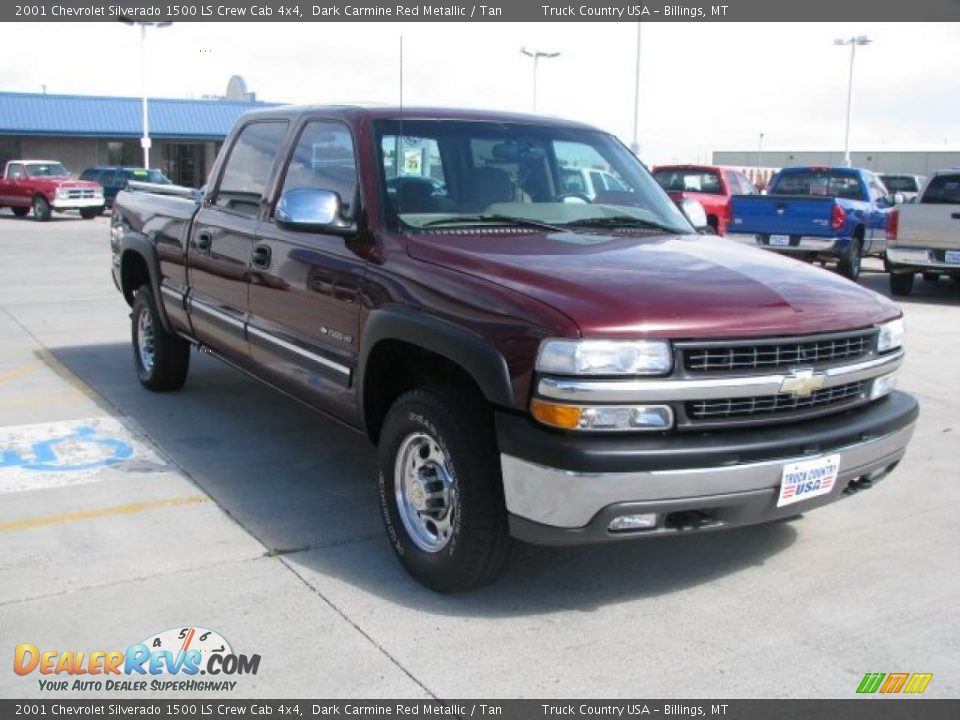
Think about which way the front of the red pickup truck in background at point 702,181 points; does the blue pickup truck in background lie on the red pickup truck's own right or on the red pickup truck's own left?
on the red pickup truck's own right

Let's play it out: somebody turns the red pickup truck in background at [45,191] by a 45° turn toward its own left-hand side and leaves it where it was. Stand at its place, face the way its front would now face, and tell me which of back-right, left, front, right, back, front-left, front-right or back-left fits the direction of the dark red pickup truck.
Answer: right

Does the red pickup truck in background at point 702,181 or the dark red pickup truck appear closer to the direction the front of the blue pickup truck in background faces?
the red pickup truck in background

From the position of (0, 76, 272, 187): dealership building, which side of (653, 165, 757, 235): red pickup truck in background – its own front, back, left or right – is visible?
left

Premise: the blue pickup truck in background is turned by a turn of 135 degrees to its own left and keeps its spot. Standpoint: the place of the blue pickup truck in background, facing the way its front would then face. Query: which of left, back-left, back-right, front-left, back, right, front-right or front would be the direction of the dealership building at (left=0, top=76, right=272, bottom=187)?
front-right

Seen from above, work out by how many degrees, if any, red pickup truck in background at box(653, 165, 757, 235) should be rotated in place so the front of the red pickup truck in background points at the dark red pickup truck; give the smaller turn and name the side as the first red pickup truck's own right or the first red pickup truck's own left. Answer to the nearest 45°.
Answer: approximately 135° to the first red pickup truck's own right

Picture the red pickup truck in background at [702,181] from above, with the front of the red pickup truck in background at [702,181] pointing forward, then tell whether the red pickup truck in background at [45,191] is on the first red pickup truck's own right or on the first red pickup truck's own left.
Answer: on the first red pickup truck's own left

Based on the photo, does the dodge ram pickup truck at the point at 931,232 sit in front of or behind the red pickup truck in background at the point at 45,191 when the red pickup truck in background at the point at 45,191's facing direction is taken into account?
in front

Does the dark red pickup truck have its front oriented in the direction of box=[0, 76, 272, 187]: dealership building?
no

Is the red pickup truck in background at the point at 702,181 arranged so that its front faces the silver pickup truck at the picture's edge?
no

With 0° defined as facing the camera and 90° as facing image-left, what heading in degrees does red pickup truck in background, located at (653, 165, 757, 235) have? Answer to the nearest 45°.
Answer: approximately 225°

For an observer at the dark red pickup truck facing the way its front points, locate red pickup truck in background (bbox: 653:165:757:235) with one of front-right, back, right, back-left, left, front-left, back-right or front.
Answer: back-left

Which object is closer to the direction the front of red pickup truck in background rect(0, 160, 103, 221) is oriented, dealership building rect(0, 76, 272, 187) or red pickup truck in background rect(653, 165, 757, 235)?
the red pickup truck in background

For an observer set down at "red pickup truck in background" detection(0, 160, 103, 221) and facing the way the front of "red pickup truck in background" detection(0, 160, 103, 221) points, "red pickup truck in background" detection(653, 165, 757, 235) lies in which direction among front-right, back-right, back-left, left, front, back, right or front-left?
front

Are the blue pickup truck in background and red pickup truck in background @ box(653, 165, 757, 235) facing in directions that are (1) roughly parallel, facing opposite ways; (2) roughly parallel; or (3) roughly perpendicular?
roughly parallel

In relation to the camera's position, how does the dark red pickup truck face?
facing the viewer and to the right of the viewer

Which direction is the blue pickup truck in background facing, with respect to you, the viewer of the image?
facing away from the viewer and to the right of the viewer

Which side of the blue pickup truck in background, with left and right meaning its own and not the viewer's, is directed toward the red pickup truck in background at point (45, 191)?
left

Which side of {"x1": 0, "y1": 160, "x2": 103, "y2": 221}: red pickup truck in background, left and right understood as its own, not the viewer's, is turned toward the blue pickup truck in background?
front
